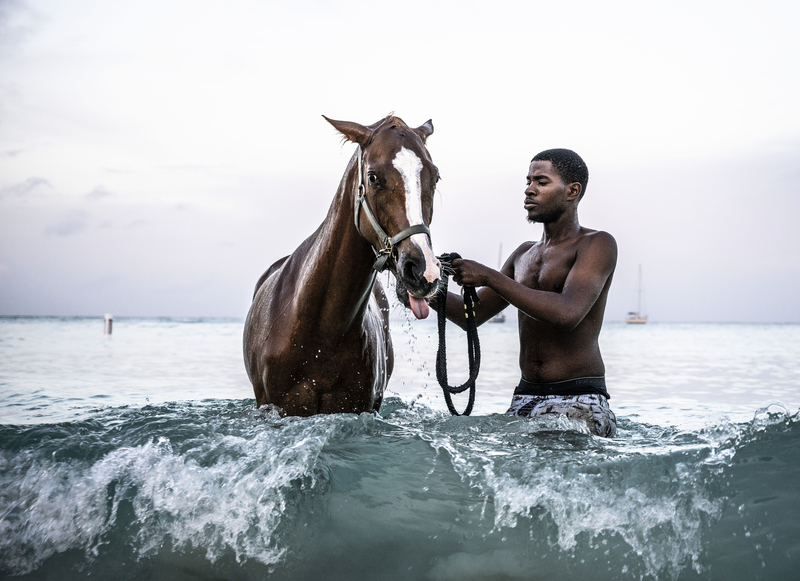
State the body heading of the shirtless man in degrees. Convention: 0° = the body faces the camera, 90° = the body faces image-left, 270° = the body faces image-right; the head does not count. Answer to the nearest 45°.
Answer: approximately 45°

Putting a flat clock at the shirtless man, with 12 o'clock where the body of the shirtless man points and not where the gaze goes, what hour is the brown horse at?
The brown horse is roughly at 1 o'clock from the shirtless man.
